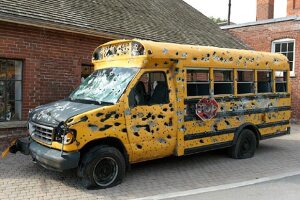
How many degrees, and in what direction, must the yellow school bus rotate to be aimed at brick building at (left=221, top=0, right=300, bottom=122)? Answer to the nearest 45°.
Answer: approximately 180°

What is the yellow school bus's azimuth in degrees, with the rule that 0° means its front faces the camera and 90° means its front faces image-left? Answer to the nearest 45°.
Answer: approximately 45°

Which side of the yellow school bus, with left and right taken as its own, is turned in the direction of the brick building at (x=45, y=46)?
right
